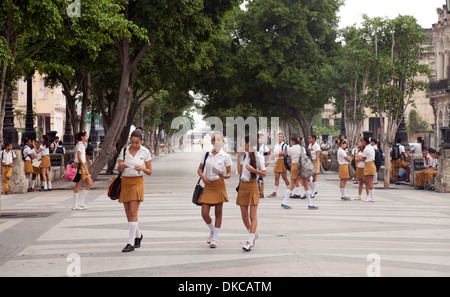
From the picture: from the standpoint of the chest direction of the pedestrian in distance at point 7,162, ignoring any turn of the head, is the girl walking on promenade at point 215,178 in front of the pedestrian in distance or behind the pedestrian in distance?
in front

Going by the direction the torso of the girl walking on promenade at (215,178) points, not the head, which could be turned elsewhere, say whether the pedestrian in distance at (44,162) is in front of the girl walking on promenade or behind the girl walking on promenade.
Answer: behind

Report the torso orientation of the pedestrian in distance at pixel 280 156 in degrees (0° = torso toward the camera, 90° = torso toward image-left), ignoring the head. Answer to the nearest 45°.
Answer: approximately 45°

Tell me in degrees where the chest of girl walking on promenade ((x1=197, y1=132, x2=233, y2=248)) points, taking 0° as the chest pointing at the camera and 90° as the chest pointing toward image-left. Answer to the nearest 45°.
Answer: approximately 0°

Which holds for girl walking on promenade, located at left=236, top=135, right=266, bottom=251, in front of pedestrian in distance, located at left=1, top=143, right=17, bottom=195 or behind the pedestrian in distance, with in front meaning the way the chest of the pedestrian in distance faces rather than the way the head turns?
in front

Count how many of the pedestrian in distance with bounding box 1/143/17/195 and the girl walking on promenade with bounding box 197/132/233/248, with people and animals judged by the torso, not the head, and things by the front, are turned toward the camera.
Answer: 2

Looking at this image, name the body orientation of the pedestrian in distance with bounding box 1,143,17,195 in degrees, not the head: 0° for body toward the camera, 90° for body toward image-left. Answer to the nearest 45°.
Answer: approximately 0°
